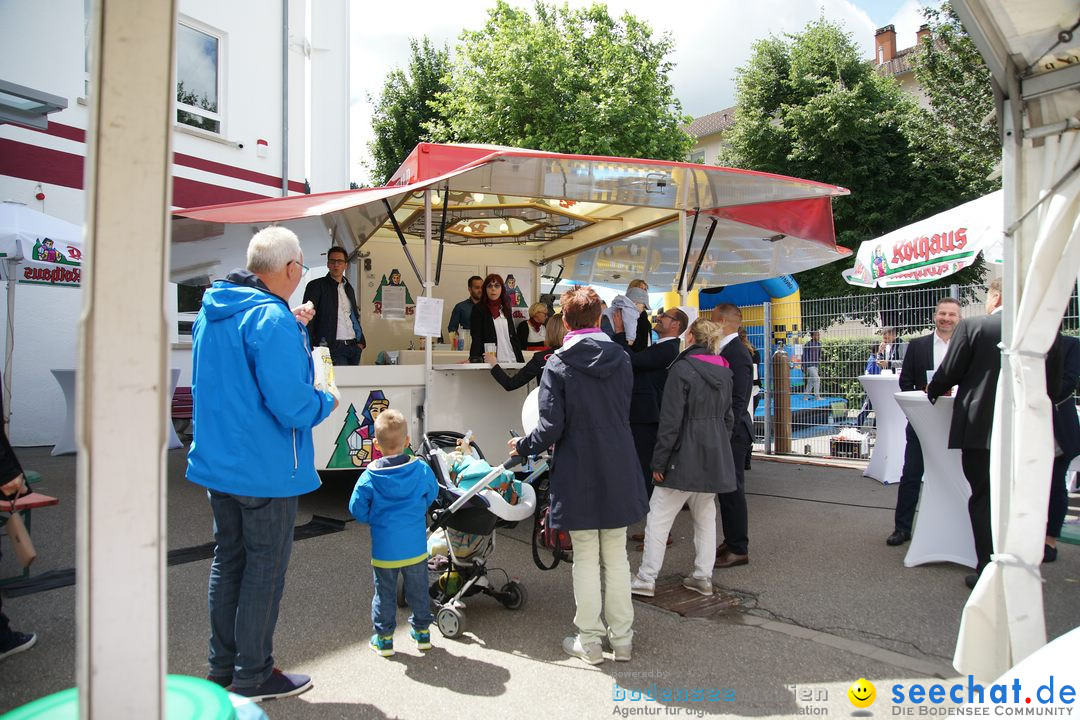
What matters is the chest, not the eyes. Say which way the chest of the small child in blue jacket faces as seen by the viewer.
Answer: away from the camera

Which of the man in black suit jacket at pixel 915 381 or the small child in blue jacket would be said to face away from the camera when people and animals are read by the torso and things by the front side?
the small child in blue jacket

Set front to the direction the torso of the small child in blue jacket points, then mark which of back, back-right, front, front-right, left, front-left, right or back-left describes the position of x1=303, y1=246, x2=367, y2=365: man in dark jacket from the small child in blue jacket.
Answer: front

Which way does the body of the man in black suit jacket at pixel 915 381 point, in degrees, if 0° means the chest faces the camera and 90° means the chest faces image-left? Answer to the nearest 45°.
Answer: approximately 0°

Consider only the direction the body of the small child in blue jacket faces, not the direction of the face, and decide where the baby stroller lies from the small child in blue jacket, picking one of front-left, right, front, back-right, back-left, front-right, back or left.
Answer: front-right

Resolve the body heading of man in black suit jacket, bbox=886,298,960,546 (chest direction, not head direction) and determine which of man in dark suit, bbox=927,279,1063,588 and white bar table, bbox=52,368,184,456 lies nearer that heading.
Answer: the man in dark suit

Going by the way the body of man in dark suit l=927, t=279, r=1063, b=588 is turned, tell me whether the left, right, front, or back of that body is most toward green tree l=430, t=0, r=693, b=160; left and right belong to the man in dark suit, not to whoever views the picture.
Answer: front

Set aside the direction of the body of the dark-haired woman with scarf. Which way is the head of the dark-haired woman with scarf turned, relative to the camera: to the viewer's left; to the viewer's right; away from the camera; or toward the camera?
toward the camera

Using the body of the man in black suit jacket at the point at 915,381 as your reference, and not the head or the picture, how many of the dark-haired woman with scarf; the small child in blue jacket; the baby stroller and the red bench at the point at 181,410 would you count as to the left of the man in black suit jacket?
0

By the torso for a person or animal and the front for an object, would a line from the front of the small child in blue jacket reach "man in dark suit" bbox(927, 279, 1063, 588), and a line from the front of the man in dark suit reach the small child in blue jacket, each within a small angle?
no

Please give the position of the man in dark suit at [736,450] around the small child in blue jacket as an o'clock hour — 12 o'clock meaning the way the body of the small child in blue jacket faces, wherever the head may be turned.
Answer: The man in dark suit is roughly at 2 o'clock from the small child in blue jacket.

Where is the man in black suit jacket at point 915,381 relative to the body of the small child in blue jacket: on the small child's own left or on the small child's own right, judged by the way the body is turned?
on the small child's own right

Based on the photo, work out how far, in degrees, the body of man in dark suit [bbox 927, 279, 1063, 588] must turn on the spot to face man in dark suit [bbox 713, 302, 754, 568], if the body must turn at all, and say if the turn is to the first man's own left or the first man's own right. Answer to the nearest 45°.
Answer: approximately 45° to the first man's own left

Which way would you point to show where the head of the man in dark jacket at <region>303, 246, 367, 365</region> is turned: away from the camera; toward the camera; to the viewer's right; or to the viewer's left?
toward the camera
